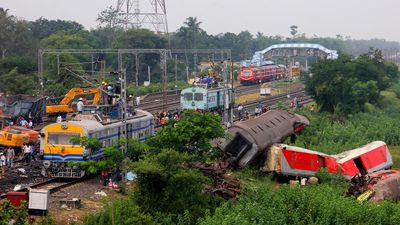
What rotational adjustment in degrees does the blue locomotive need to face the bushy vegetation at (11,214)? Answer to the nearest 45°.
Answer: approximately 45° to its left

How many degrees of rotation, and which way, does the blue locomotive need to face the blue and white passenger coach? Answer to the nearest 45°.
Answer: approximately 45° to its left

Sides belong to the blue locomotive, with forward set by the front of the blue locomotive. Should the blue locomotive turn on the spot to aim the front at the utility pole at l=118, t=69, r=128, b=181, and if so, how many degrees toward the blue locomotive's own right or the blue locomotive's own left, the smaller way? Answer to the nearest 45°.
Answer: approximately 45° to the blue locomotive's own left

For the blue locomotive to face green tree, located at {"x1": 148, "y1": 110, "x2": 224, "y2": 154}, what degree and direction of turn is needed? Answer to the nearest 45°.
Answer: approximately 45° to its left

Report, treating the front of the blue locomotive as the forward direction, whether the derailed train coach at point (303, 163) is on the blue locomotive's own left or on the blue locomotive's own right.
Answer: on the blue locomotive's own left

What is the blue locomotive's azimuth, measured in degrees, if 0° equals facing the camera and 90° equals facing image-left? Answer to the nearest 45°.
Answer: approximately 45°
